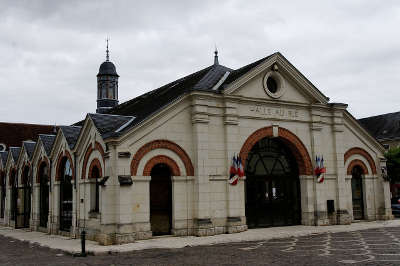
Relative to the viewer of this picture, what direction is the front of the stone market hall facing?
facing the viewer and to the right of the viewer

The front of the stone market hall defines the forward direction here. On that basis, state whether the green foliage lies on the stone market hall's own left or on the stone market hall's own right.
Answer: on the stone market hall's own left
